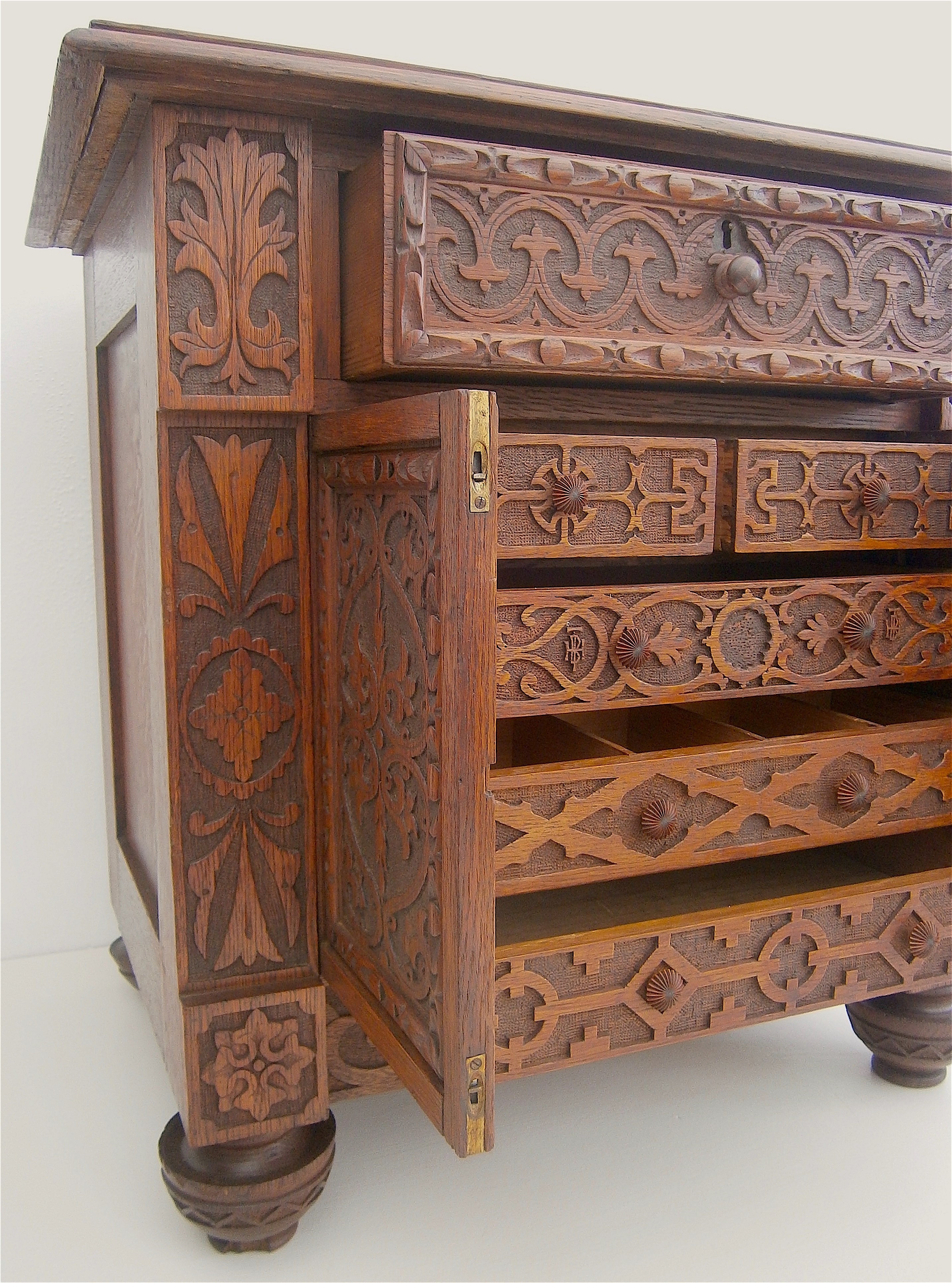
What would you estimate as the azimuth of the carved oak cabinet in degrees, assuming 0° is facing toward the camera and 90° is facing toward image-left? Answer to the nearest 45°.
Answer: approximately 315°
